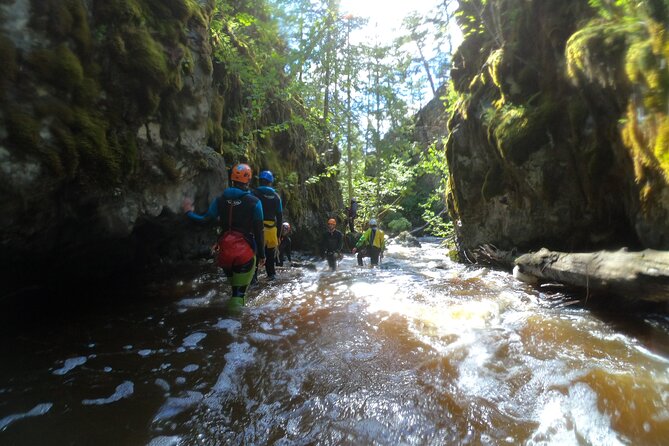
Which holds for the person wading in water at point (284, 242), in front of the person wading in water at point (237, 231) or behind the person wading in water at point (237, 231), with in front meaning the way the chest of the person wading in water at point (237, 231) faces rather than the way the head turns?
in front

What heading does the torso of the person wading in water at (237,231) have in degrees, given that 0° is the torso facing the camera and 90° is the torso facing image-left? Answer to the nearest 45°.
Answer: approximately 180°

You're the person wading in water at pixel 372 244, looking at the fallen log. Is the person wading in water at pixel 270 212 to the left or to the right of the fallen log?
right

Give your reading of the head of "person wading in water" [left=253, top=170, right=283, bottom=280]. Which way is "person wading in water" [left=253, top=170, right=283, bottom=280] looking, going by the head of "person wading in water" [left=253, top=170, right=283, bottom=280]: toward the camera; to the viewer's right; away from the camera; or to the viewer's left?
away from the camera

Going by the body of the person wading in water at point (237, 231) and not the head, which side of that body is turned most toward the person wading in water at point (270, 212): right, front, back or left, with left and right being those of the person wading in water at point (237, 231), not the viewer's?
front

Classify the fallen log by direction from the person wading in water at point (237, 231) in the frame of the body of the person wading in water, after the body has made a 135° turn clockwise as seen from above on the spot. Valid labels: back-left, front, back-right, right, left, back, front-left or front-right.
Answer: front

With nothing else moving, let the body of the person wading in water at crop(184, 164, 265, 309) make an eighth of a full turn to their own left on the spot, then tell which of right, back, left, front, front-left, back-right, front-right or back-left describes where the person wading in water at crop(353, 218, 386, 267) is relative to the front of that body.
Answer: right

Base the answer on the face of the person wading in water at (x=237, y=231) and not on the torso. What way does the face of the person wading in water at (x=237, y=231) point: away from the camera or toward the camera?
away from the camera
